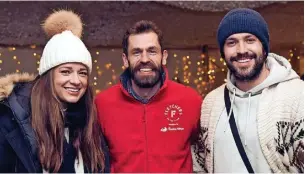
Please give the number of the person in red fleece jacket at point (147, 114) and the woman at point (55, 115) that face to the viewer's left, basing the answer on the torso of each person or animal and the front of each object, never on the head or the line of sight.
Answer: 0

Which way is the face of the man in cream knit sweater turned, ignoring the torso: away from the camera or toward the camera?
toward the camera

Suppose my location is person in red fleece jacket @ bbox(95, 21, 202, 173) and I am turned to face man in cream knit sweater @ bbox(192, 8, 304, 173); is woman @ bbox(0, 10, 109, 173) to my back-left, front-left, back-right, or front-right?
back-right

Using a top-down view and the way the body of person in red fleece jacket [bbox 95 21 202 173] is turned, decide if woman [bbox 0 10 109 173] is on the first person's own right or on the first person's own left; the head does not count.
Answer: on the first person's own right

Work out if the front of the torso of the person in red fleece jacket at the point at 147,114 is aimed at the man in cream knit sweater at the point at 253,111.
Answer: no

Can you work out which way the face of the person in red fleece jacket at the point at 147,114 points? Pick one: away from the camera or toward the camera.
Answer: toward the camera

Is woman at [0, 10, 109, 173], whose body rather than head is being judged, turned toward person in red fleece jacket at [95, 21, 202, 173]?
no

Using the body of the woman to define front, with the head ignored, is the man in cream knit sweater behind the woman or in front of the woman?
in front

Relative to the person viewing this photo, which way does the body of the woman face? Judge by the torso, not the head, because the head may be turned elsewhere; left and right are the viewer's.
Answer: facing the viewer and to the right of the viewer

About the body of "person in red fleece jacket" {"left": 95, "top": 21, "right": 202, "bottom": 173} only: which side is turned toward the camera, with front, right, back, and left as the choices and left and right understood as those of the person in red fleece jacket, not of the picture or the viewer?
front
